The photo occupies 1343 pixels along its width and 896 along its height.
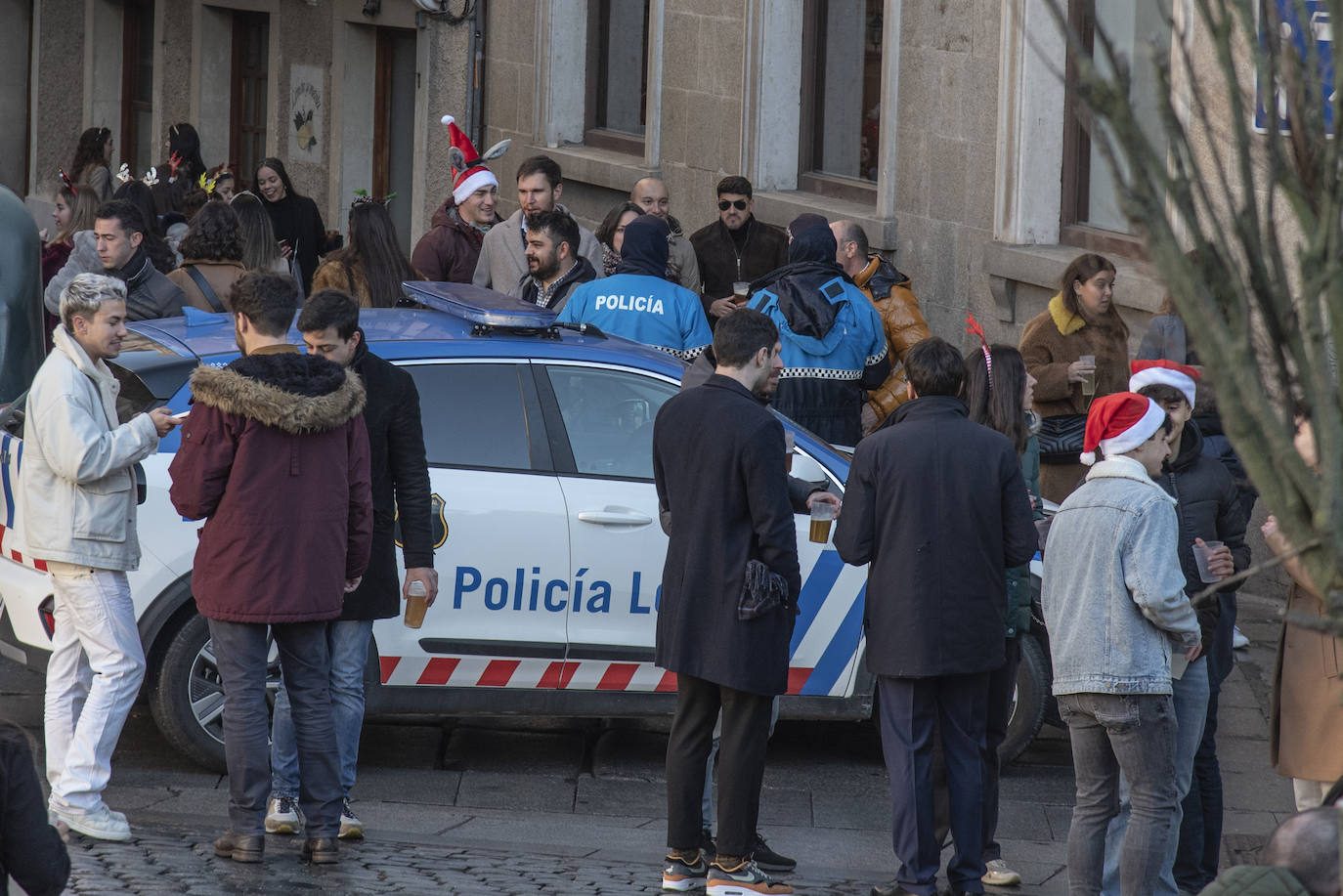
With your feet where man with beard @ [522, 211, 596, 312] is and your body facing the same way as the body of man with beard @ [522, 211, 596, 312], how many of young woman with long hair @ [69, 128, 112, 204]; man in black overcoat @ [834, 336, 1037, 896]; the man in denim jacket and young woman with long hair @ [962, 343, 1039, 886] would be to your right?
1

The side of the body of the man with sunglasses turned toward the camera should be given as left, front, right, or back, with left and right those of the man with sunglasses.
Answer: front

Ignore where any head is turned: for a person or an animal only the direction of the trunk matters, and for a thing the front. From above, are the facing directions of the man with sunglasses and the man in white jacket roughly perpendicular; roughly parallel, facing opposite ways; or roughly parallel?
roughly perpendicular

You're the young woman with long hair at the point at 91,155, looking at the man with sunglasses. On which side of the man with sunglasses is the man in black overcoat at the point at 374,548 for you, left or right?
right

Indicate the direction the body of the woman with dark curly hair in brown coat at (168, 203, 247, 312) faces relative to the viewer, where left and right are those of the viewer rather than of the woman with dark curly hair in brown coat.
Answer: facing away from the viewer

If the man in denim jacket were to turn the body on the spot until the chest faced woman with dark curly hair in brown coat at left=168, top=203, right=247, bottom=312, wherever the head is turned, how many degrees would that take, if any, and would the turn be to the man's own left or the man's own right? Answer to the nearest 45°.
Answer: approximately 90° to the man's own left

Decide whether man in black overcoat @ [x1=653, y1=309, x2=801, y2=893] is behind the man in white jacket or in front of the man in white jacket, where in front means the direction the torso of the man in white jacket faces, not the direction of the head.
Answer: in front

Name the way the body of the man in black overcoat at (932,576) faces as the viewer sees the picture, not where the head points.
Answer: away from the camera

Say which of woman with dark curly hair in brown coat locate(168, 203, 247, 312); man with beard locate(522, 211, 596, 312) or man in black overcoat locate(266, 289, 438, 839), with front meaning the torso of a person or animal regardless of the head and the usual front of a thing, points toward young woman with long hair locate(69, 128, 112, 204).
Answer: woman with dark curly hair in brown coat locate(168, 203, 247, 312)

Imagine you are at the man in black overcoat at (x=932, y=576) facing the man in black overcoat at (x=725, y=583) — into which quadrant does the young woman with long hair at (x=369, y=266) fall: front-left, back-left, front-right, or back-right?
front-right

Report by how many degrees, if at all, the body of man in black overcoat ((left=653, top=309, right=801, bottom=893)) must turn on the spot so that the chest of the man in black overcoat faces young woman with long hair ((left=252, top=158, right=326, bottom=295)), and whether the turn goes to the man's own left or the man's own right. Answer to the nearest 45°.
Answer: approximately 45° to the man's own left

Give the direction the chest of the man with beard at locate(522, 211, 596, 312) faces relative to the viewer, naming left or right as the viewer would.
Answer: facing the viewer and to the left of the viewer

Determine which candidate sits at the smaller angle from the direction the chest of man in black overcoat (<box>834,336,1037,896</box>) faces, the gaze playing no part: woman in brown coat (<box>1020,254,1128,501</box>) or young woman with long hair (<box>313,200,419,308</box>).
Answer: the woman in brown coat

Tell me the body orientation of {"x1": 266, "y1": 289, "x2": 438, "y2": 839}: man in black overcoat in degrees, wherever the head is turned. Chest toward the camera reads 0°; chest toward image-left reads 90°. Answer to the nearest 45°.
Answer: approximately 45°

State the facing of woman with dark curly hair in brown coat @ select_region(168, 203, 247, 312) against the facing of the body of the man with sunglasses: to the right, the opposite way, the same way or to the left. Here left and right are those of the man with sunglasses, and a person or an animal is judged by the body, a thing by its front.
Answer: the opposite way

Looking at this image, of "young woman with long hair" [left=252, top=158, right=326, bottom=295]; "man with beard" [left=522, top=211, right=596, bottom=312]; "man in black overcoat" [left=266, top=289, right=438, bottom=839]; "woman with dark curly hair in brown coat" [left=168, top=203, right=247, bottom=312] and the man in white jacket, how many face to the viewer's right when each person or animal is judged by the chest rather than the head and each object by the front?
1
